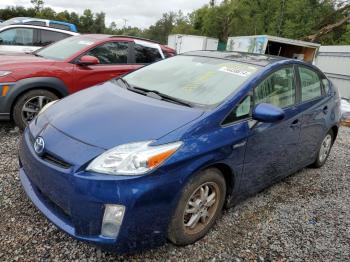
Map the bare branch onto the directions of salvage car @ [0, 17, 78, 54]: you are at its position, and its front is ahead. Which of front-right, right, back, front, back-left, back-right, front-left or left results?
back-right

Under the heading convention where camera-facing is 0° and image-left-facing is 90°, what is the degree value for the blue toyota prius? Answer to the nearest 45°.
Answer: approximately 45°

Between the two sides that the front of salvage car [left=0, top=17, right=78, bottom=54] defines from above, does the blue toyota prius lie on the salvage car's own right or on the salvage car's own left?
on the salvage car's own left

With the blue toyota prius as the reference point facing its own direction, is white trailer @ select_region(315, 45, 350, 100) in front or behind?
behind

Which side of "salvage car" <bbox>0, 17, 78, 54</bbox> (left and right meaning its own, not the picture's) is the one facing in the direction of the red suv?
left

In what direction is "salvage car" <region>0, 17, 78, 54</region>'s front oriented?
to the viewer's left

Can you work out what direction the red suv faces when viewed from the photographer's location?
facing the viewer and to the left of the viewer

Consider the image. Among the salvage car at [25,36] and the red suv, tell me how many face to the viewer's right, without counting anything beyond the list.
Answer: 0

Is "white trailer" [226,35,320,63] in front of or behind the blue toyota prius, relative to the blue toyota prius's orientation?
behind

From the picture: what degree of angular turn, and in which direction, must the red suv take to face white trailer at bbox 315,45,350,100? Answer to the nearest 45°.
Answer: approximately 180°
